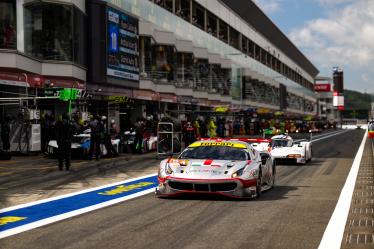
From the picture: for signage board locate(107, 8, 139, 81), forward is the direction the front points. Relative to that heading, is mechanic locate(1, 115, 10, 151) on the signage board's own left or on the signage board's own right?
on the signage board's own right

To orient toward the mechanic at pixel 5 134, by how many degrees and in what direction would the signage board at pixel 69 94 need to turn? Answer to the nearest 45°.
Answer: approximately 135° to its right

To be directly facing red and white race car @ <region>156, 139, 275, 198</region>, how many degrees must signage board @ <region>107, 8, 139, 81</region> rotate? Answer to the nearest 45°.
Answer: approximately 45° to its right

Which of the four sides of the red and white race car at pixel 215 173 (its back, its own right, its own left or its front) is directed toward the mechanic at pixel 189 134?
back

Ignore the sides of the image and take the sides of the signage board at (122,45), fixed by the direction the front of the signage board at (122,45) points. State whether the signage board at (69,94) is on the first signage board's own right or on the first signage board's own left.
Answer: on the first signage board's own right

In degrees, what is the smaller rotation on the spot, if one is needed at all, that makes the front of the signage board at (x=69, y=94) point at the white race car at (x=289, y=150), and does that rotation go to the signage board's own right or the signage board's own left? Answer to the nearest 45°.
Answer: approximately 90° to the signage board's own left

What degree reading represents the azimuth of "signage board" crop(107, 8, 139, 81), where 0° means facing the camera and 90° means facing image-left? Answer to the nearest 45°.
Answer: approximately 315°

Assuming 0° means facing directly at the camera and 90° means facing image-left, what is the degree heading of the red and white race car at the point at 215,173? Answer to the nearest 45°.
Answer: approximately 0°
